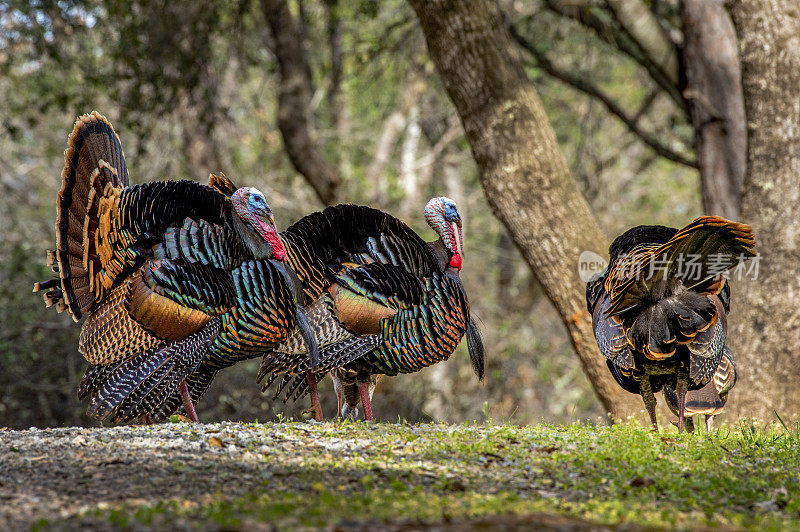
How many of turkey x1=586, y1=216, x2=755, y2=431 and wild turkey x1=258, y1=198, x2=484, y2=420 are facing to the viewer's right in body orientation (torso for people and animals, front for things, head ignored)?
1

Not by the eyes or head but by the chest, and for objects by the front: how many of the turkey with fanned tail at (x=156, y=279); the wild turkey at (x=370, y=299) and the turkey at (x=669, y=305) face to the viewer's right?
2

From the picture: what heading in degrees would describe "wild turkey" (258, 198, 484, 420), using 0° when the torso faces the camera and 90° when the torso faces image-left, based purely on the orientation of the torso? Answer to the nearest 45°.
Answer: approximately 270°

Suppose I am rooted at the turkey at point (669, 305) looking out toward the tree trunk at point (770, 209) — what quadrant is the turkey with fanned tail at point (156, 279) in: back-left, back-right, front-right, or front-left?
back-left

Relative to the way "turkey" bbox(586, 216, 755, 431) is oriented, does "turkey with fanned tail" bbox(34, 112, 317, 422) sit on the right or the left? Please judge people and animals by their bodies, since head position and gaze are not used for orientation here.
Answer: on its left

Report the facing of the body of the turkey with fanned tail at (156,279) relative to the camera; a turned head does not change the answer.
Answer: to the viewer's right

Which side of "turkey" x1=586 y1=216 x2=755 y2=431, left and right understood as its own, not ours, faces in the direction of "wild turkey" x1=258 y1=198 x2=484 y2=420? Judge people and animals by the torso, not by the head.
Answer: left

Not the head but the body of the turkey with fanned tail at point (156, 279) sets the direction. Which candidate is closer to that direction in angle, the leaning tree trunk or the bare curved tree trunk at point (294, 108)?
the leaning tree trunk

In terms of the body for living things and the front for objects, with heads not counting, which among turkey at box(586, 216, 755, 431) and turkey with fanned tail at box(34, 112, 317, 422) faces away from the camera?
the turkey

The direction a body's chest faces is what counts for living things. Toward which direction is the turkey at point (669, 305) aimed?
away from the camera

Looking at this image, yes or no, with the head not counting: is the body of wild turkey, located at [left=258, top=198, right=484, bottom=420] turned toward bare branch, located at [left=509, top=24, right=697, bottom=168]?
no

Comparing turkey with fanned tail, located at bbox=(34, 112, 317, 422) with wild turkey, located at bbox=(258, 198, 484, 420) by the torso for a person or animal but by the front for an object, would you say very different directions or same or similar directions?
same or similar directions

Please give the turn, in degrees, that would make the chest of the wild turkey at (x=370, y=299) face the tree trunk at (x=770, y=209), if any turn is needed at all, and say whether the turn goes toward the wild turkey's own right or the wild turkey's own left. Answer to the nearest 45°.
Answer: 0° — it already faces it

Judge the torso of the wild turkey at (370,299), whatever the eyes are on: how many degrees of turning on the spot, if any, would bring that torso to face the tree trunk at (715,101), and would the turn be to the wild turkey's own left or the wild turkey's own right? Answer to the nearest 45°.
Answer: approximately 45° to the wild turkey's own left

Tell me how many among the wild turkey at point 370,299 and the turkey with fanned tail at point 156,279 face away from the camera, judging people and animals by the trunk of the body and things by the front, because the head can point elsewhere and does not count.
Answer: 0

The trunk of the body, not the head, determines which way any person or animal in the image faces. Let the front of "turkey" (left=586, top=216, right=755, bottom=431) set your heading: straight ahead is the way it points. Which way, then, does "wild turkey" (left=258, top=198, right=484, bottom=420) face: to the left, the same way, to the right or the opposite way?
to the right
